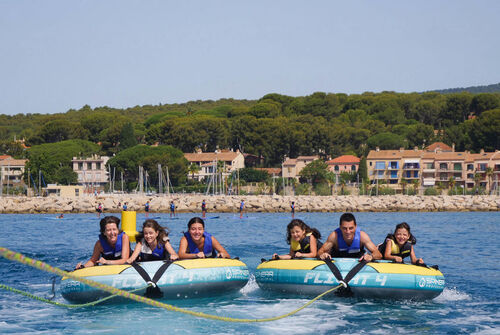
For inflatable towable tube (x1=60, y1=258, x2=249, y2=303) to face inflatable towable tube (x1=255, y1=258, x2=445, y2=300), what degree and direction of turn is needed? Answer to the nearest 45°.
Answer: approximately 90° to its left

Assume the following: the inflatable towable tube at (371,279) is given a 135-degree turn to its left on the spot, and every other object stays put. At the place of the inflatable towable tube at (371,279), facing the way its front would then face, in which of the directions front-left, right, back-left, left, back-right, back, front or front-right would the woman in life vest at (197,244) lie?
back-left

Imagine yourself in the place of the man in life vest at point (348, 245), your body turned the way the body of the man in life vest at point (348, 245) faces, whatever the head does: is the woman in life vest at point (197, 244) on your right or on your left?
on your right

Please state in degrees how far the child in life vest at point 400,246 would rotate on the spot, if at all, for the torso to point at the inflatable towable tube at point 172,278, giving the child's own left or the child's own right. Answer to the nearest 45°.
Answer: approximately 90° to the child's own right

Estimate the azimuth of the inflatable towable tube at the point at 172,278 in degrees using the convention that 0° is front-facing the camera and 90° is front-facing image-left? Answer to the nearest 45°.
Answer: approximately 0°

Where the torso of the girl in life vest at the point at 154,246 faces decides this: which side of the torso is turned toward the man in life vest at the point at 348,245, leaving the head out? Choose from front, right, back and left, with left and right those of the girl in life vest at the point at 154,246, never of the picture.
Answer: left
